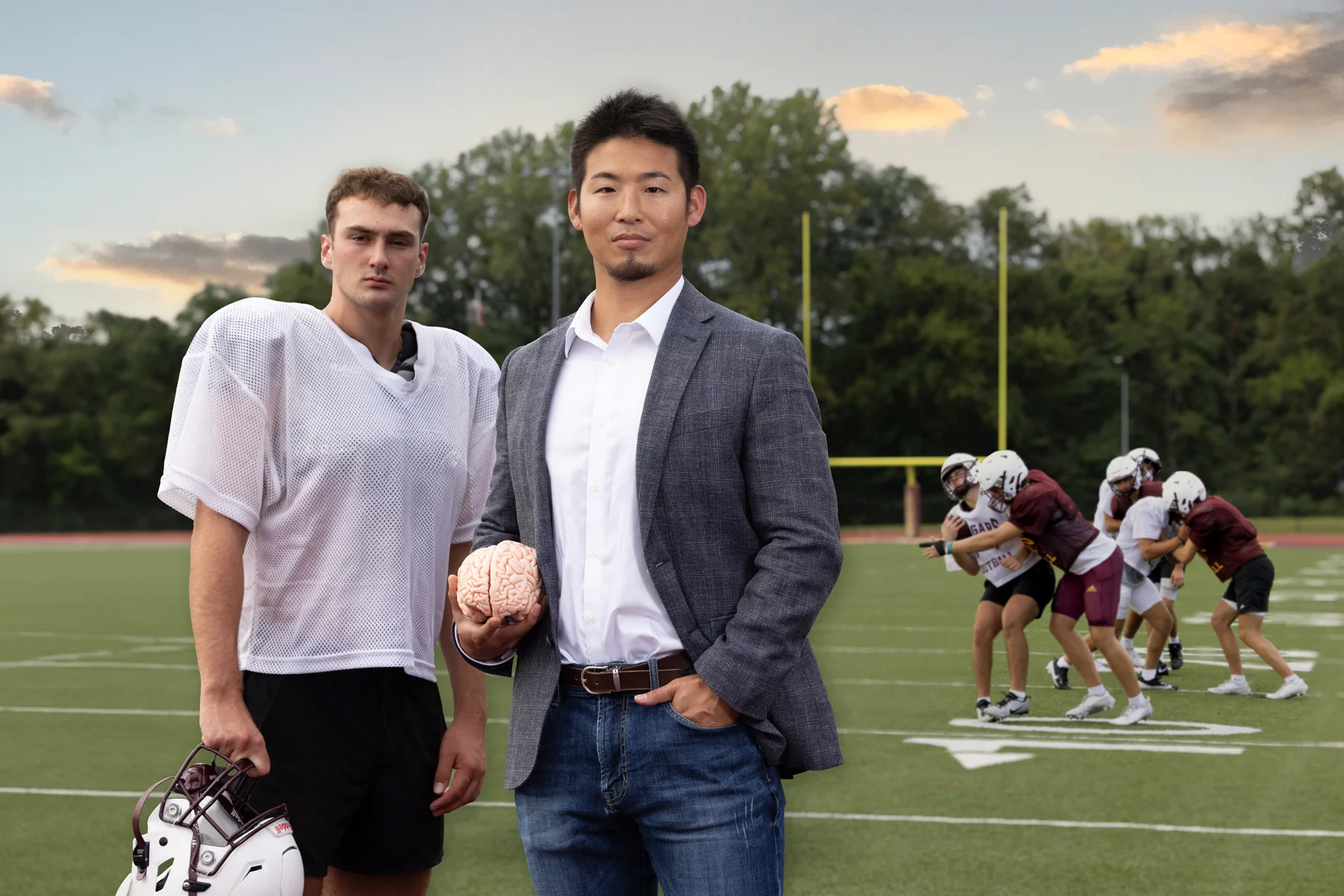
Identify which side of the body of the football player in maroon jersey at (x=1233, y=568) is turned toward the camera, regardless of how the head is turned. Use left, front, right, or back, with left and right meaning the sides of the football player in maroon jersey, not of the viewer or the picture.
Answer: left

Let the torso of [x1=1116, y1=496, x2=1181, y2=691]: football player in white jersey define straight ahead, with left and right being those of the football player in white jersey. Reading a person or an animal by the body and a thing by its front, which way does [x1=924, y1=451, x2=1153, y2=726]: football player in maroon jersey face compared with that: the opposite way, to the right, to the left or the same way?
the opposite way

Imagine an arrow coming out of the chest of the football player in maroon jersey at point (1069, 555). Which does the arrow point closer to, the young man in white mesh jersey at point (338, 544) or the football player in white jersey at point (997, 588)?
the football player in white jersey

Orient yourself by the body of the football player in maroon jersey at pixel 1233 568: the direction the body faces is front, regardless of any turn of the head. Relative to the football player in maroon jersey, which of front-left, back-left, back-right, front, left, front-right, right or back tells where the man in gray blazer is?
left

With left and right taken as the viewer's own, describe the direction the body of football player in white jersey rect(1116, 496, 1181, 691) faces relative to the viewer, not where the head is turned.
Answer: facing to the right of the viewer

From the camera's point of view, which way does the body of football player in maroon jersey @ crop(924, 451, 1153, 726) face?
to the viewer's left

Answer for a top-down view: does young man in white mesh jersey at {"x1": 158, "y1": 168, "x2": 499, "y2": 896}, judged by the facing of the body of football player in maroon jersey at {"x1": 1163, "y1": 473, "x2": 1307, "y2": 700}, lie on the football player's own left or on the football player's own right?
on the football player's own left

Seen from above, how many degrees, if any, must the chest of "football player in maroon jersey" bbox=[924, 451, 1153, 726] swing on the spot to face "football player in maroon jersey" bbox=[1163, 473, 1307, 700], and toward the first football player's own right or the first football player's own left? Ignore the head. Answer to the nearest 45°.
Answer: approximately 135° to the first football player's own right

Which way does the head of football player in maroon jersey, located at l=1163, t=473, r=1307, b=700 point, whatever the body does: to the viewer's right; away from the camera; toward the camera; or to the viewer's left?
to the viewer's left

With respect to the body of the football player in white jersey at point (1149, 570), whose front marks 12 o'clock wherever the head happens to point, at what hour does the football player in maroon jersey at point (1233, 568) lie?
The football player in maroon jersey is roughly at 1 o'clock from the football player in white jersey.

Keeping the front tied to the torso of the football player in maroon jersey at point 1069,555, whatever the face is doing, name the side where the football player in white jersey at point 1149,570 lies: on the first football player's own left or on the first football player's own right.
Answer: on the first football player's own right

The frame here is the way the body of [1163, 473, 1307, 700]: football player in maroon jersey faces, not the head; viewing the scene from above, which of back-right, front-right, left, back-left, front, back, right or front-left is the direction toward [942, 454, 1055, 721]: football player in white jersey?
front-left

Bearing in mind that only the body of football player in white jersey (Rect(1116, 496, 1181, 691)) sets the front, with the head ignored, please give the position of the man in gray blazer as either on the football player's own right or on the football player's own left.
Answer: on the football player's own right

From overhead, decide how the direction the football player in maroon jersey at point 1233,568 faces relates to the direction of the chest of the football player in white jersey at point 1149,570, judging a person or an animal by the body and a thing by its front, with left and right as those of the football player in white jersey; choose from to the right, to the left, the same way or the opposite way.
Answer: the opposite way

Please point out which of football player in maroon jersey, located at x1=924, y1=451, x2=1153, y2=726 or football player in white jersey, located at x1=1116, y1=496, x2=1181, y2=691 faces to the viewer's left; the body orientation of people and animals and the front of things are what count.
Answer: the football player in maroon jersey
